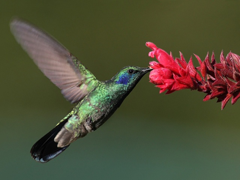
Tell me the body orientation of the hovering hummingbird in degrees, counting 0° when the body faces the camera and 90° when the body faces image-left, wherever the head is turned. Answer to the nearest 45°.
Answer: approximately 270°

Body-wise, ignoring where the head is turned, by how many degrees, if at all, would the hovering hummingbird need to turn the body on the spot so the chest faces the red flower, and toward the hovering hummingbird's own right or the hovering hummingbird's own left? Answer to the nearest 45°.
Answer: approximately 45° to the hovering hummingbird's own right
